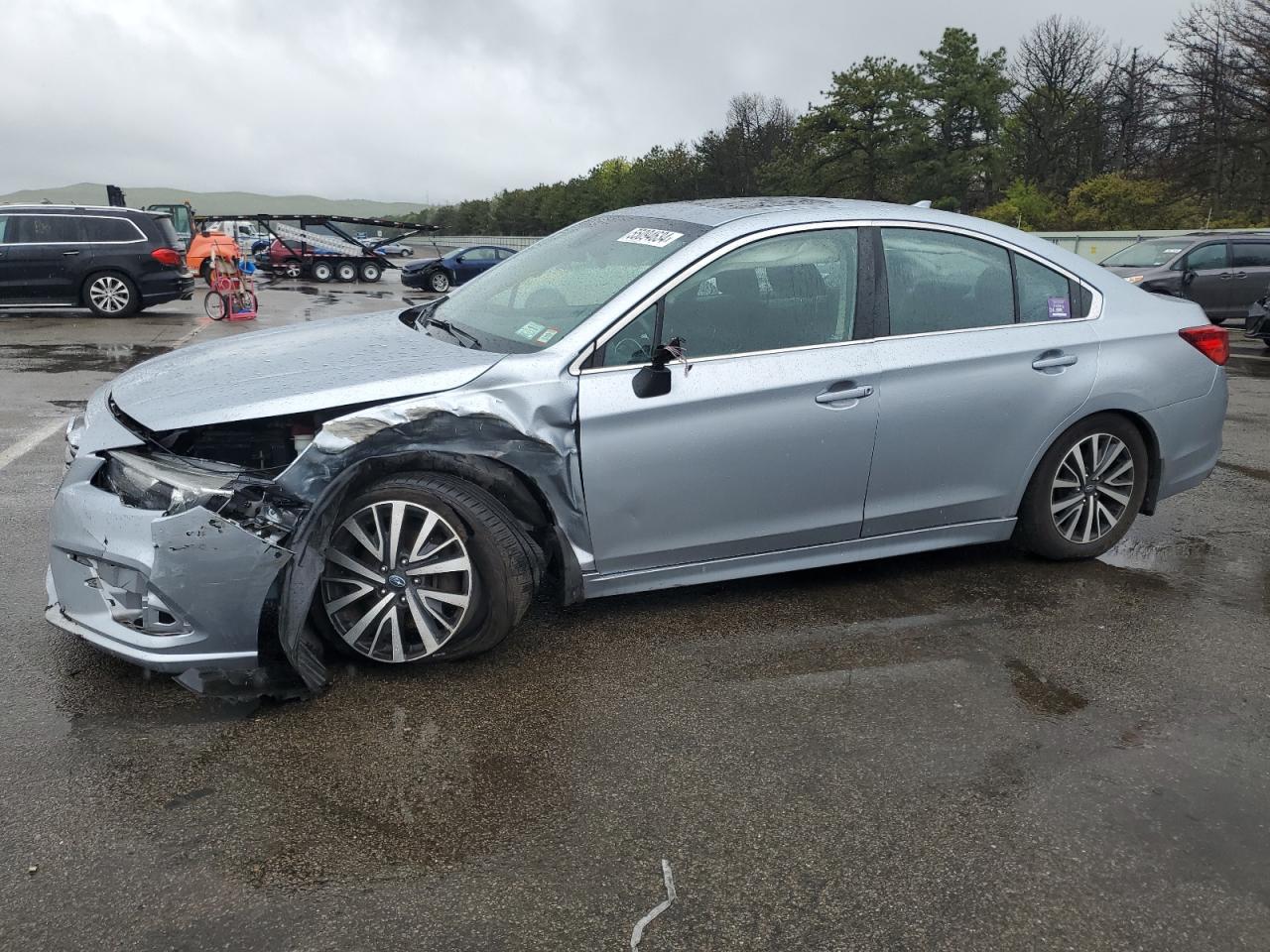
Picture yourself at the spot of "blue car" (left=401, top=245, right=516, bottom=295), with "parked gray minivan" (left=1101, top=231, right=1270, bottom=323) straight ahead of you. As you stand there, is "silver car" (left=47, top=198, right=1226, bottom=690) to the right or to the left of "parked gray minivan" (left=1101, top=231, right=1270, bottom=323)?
right

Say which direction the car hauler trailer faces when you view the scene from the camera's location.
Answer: facing to the left of the viewer

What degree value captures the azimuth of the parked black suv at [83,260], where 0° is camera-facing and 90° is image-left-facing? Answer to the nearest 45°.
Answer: approximately 90°

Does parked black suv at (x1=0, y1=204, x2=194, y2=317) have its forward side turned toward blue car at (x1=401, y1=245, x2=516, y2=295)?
no

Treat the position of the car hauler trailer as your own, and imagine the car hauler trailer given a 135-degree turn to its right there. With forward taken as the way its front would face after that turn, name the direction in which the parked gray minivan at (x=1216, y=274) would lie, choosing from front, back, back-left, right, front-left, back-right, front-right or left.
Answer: right

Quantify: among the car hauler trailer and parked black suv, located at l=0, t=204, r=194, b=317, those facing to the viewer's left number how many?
2

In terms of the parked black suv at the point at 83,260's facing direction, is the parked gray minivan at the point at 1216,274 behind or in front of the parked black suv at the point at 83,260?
behind

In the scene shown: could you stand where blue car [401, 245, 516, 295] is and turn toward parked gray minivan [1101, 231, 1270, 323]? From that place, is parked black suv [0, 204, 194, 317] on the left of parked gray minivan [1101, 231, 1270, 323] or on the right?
right

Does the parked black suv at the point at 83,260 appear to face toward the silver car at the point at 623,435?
no

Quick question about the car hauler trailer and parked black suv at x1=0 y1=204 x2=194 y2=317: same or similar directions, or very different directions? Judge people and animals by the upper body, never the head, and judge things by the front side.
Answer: same or similar directions

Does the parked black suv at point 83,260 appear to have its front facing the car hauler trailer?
no

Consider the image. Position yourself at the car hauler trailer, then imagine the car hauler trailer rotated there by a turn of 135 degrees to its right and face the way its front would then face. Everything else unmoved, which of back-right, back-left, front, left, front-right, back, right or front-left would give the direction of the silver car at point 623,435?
back-right

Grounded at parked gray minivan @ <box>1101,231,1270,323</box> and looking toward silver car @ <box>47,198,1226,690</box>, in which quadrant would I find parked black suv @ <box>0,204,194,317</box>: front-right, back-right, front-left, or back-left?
front-right
